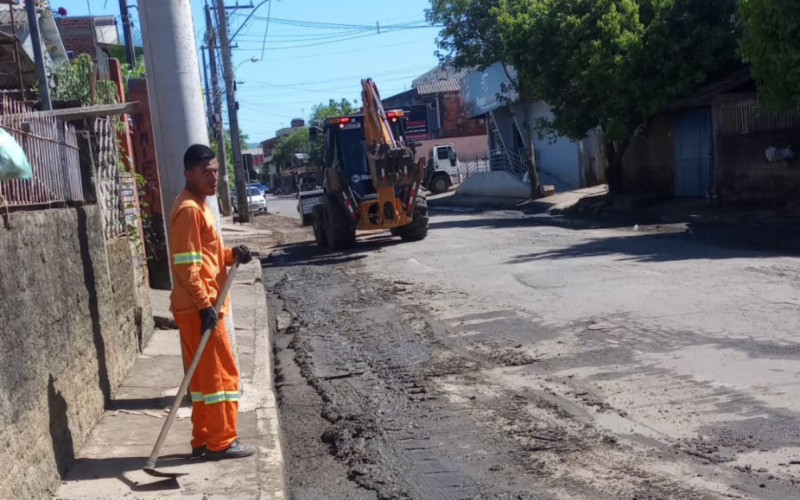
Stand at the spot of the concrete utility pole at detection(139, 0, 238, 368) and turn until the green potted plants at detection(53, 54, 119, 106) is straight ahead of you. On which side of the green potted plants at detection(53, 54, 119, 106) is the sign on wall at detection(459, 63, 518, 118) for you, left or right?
right

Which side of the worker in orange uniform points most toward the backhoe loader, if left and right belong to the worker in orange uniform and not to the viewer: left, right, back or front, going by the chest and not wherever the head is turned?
left

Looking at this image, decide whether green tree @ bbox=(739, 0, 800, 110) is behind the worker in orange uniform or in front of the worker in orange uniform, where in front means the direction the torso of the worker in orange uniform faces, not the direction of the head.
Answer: in front

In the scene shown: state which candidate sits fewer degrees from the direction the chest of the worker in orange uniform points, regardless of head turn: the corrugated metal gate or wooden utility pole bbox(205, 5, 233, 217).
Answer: the corrugated metal gate

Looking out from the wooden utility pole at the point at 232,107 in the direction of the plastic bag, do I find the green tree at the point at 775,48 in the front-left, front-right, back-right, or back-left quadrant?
front-left

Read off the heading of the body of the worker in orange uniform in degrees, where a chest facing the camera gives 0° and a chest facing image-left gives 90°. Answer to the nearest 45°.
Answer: approximately 270°

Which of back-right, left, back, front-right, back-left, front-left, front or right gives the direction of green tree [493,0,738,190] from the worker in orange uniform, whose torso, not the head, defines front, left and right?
front-left

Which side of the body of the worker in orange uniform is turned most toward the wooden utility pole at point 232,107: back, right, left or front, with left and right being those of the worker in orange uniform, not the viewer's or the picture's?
left

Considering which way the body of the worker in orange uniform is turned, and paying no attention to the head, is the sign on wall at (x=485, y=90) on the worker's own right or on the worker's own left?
on the worker's own left

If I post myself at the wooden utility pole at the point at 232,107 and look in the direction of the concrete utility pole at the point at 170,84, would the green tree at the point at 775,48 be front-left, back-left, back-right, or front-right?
front-left
